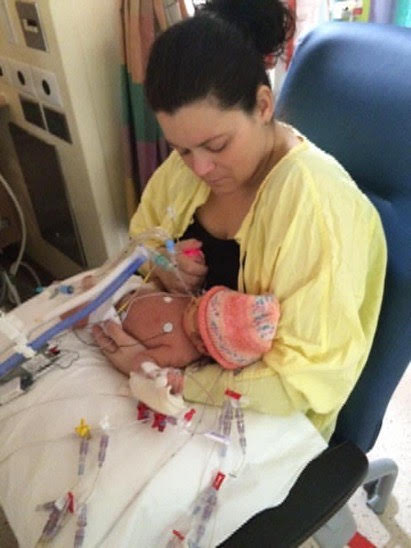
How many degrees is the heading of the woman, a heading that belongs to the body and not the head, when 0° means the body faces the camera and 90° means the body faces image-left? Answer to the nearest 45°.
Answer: approximately 45°

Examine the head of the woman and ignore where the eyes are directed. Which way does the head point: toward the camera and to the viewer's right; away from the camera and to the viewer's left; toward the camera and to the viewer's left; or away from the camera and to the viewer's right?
toward the camera and to the viewer's left

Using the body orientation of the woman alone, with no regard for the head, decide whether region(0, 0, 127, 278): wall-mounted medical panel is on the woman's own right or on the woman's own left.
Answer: on the woman's own right
